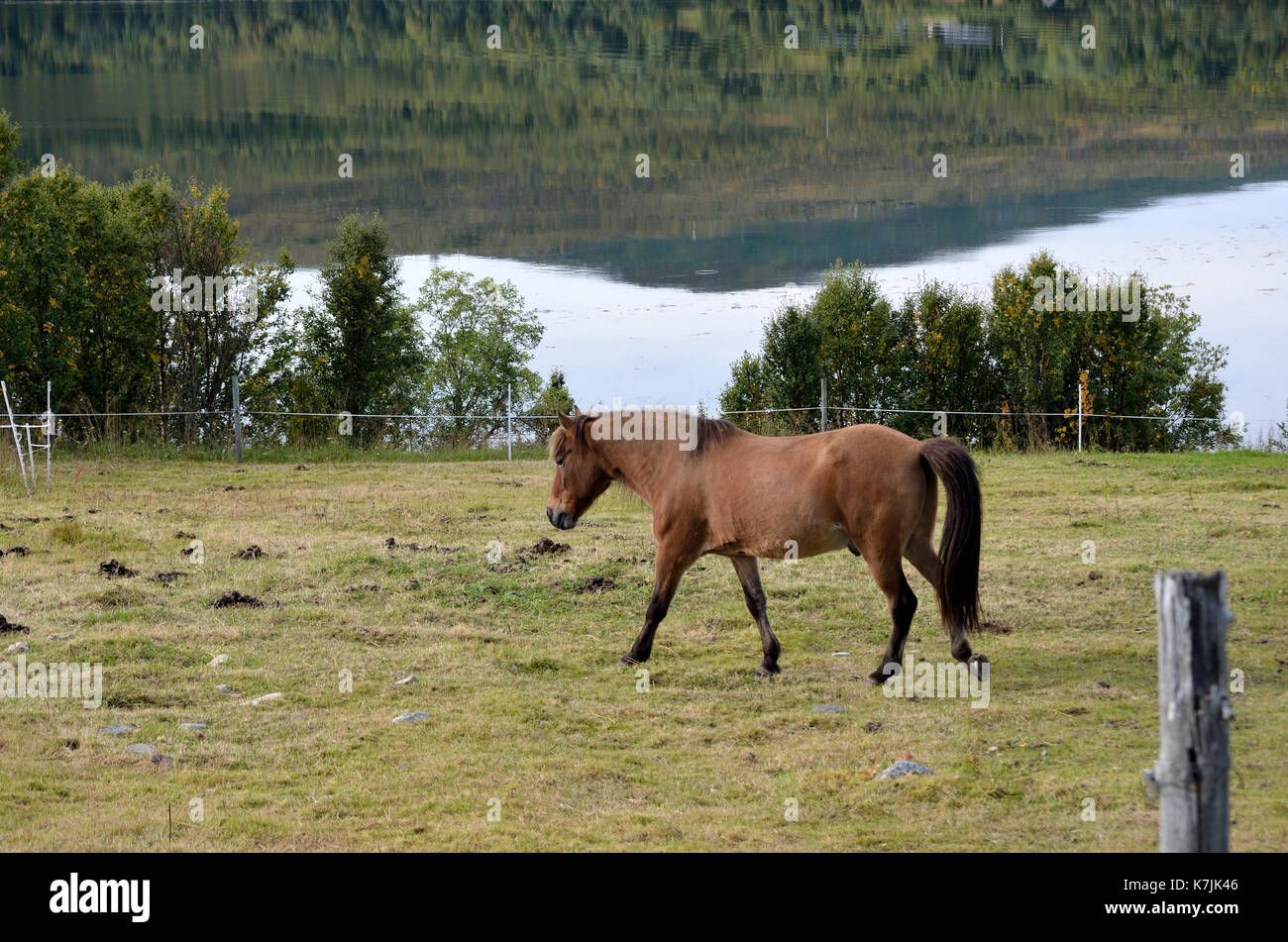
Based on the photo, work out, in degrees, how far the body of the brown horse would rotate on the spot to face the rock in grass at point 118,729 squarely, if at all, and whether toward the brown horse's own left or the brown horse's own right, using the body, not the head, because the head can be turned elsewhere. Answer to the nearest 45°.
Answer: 0° — it already faces it

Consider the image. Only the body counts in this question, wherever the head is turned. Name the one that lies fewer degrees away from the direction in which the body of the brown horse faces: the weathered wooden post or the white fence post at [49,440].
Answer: the white fence post

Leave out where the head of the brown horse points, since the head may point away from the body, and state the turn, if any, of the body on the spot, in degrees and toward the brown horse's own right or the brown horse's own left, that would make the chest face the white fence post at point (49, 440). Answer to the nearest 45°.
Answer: approximately 45° to the brown horse's own right

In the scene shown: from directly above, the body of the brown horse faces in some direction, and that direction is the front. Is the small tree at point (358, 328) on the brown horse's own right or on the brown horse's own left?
on the brown horse's own right

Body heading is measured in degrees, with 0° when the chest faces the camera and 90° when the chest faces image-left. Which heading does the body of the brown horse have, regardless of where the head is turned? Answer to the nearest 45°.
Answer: approximately 90°

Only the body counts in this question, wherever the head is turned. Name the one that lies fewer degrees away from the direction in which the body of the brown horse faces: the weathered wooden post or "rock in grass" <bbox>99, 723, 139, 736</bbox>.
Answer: the rock in grass

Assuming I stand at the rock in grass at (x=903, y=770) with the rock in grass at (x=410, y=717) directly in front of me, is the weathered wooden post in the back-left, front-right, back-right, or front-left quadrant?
back-left

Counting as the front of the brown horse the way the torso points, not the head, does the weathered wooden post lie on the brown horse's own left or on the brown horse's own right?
on the brown horse's own left
